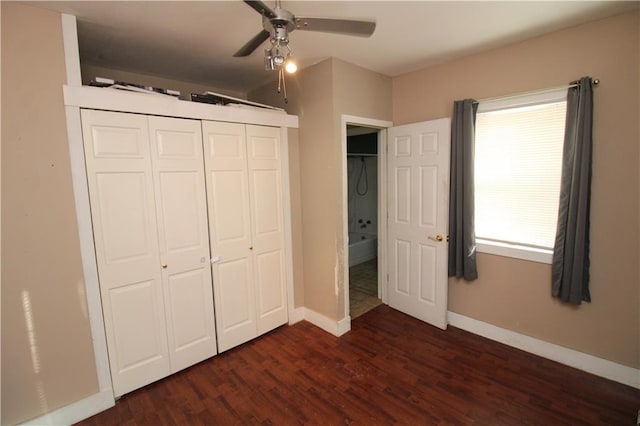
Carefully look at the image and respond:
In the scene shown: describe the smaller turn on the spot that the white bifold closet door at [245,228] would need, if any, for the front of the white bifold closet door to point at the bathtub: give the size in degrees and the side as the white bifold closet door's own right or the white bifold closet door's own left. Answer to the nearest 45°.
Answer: approximately 90° to the white bifold closet door's own left

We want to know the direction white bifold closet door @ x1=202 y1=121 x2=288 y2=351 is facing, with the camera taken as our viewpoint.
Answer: facing the viewer and to the right of the viewer

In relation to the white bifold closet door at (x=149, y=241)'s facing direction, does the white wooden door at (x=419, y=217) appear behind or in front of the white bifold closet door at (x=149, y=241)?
in front

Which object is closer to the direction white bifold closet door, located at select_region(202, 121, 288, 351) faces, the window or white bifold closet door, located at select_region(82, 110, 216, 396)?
the window

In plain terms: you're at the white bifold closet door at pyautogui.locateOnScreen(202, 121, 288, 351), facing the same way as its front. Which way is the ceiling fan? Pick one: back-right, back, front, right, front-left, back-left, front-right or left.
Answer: front-right

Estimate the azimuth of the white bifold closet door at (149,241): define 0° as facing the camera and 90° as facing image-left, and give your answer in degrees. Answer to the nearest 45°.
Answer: approximately 315°

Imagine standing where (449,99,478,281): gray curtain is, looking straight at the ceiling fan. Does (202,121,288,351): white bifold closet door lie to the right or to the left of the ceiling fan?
right

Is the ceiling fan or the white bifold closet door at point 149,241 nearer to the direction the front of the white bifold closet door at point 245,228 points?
the ceiling fan

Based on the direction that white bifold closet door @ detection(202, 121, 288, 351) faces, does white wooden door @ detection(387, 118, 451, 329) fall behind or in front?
in front

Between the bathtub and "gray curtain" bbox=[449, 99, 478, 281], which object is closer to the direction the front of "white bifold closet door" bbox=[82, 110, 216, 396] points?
the gray curtain

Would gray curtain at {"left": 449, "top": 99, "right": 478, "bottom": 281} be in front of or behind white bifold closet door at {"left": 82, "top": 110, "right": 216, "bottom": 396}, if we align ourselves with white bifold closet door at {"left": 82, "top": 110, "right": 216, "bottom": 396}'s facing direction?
in front

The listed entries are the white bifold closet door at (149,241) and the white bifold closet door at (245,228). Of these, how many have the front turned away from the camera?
0
